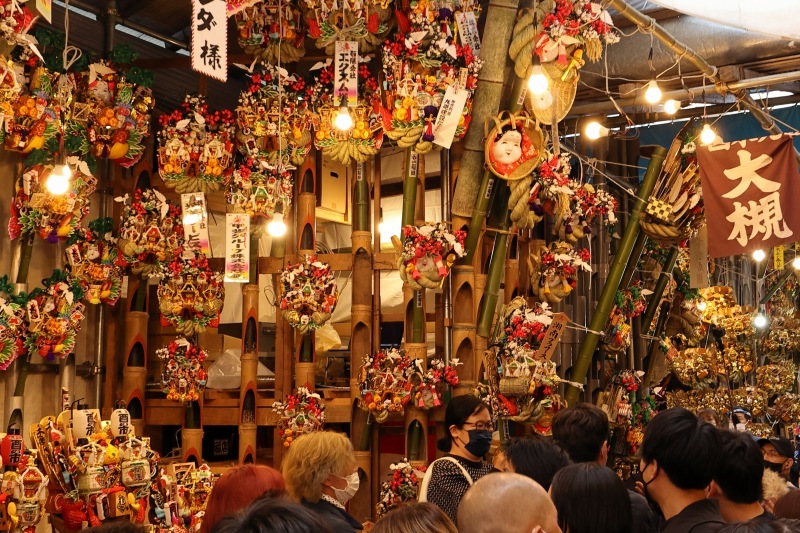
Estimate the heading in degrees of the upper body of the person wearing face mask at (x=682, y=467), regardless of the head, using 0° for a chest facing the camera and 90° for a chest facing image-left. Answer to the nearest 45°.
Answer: approximately 135°

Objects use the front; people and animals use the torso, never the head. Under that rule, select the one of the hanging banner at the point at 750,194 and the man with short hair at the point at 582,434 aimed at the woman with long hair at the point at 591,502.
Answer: the hanging banner

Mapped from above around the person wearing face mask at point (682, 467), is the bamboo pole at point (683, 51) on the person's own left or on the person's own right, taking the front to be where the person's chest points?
on the person's own right

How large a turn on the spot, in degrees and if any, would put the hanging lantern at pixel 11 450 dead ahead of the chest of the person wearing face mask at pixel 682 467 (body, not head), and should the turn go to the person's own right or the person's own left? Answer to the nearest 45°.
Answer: approximately 45° to the person's own left

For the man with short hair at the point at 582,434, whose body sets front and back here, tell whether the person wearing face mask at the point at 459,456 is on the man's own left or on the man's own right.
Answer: on the man's own left

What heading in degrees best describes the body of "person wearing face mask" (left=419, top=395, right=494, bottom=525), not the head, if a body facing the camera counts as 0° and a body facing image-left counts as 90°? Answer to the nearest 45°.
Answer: approximately 315°

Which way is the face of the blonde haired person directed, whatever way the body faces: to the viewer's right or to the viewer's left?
to the viewer's right

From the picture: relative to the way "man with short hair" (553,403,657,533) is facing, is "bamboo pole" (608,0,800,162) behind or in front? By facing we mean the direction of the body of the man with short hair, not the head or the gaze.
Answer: in front

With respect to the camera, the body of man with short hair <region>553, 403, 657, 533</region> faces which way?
away from the camera
